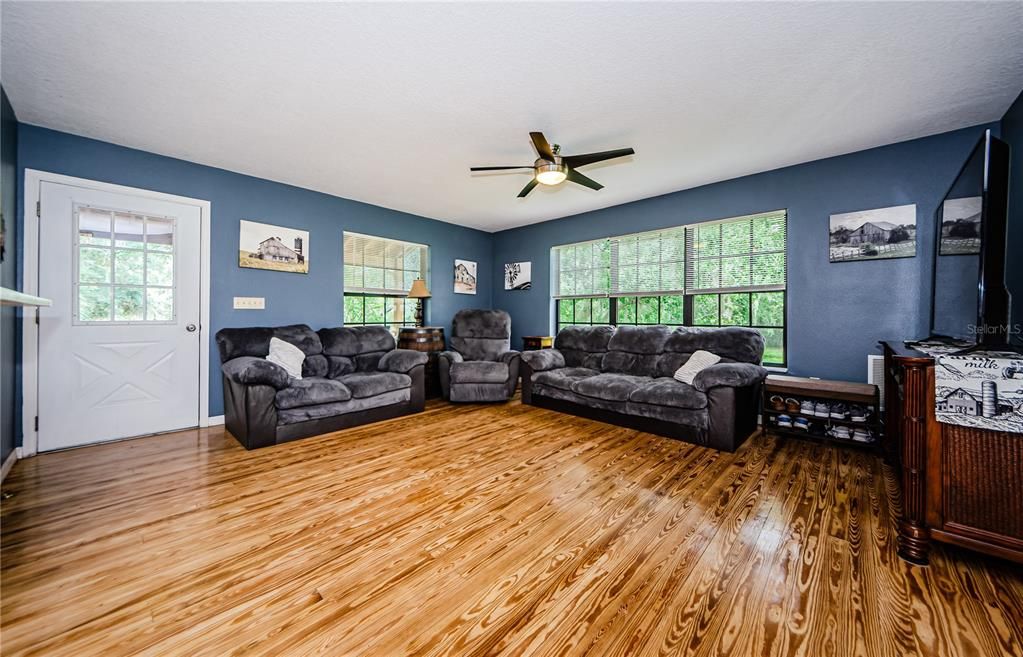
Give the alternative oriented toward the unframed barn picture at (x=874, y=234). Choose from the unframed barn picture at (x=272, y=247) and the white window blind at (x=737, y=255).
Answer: the unframed barn picture at (x=272, y=247)

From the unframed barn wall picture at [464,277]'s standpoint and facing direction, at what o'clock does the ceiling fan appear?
The ceiling fan is roughly at 1 o'clock from the unframed barn wall picture.

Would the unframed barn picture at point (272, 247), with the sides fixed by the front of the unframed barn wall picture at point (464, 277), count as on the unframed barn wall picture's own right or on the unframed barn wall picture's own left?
on the unframed barn wall picture's own right

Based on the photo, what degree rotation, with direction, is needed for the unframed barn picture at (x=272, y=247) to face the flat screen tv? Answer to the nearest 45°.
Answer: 0° — it already faces it

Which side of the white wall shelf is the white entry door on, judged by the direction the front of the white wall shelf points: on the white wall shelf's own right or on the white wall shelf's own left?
on the white wall shelf's own left

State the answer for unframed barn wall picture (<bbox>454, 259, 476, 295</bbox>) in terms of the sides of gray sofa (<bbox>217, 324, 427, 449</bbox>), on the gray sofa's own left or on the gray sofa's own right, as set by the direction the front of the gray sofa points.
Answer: on the gray sofa's own left

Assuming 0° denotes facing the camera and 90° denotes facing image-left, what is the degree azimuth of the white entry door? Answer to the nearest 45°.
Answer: approximately 315°
